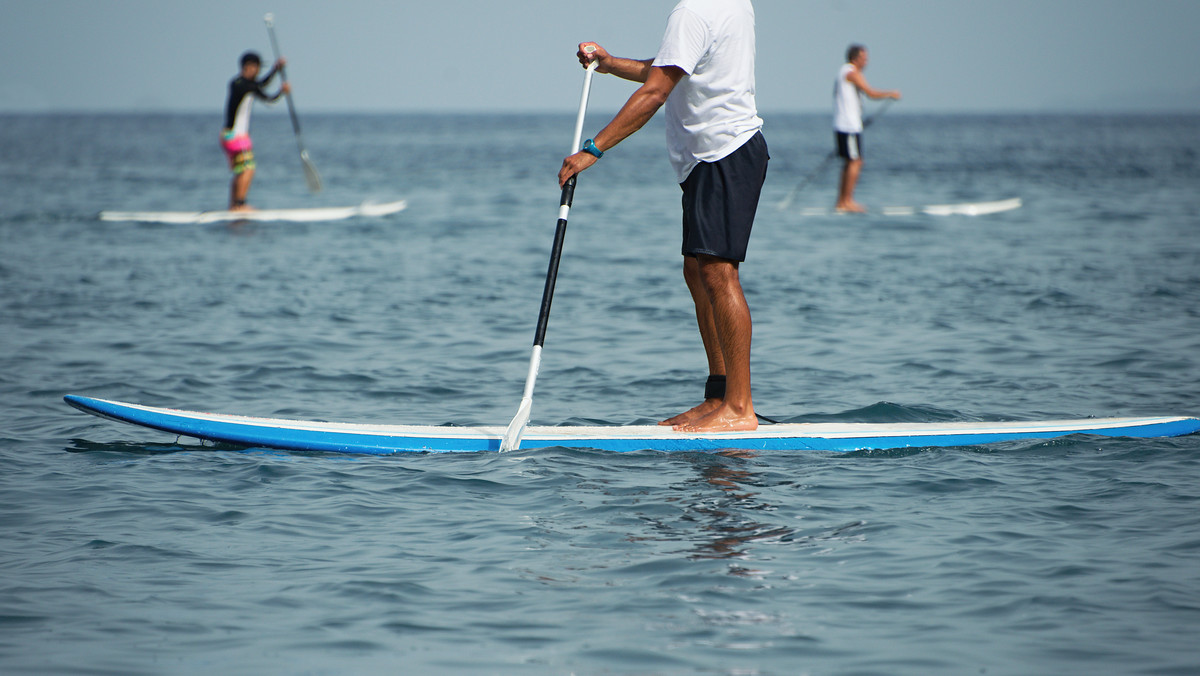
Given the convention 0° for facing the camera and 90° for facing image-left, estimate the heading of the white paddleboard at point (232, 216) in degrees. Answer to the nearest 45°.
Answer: approximately 270°

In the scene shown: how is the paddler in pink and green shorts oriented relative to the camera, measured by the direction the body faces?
to the viewer's right

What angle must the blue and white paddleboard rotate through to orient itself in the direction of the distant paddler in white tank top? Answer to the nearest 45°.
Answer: approximately 90° to its right

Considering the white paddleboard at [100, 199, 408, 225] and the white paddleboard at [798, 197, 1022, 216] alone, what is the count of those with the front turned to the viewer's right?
2

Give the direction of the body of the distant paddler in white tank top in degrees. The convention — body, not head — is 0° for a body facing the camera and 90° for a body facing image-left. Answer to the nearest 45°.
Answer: approximately 270°

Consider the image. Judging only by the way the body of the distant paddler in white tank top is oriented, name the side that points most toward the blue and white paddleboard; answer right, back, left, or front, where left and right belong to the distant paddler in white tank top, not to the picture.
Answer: right

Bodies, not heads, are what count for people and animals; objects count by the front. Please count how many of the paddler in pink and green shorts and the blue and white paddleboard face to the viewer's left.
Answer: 1

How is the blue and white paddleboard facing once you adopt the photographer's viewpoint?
facing to the left of the viewer

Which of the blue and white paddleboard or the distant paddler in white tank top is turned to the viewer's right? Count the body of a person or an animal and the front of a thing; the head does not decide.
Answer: the distant paddler in white tank top

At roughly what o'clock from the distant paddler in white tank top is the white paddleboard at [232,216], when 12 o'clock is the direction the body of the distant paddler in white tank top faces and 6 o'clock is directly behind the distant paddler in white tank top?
The white paddleboard is roughly at 6 o'clock from the distant paddler in white tank top.
